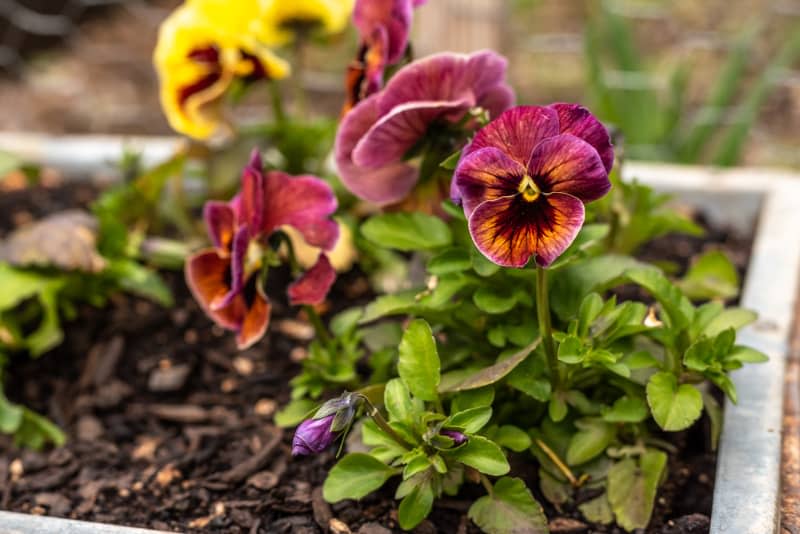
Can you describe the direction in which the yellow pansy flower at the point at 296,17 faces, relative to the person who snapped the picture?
facing the viewer

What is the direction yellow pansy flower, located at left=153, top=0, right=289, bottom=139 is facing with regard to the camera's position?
facing the viewer and to the left of the viewer

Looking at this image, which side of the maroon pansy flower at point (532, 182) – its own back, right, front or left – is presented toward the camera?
front

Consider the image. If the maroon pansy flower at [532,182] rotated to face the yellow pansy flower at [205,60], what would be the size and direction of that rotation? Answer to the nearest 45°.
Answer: approximately 135° to its right
